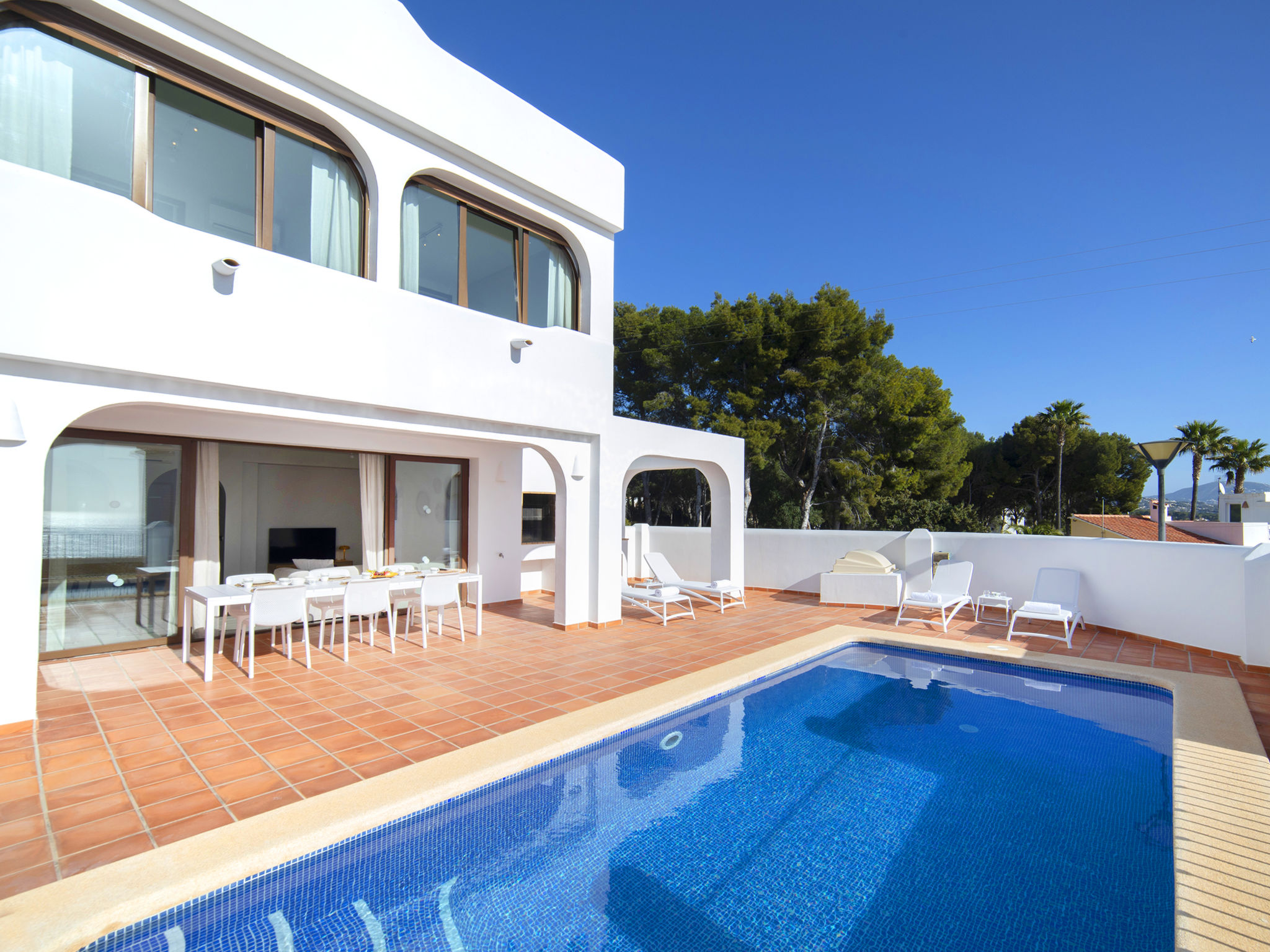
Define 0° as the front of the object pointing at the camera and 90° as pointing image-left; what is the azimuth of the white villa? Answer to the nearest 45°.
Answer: approximately 315°

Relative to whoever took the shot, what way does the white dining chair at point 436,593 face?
facing away from the viewer and to the left of the viewer

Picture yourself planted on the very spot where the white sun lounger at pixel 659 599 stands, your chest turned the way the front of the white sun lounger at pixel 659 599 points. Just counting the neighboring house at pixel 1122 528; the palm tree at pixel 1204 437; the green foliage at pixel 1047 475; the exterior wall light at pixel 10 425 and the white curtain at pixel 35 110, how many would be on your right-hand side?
2

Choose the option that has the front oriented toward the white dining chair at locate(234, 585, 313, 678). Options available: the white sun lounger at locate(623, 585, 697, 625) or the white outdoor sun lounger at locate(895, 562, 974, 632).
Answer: the white outdoor sun lounger

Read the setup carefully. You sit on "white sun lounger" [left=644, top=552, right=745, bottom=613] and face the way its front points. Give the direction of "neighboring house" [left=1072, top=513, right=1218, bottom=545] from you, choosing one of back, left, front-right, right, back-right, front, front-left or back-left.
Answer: left

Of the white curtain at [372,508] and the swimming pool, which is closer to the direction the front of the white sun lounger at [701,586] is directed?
the swimming pool

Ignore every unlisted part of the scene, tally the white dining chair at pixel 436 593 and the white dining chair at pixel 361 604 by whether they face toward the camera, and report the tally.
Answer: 0

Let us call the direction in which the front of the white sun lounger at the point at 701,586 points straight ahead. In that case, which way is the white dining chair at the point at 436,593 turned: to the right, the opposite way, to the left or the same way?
the opposite way

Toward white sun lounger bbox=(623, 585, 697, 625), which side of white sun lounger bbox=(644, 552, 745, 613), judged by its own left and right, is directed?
right

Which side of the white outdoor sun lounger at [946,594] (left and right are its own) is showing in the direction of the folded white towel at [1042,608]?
left

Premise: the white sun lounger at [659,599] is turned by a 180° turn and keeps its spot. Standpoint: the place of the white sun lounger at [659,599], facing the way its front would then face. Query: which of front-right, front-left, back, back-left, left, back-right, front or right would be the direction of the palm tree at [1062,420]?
right

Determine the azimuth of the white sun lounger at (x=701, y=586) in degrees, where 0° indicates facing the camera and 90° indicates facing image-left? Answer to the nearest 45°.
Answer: approximately 315°

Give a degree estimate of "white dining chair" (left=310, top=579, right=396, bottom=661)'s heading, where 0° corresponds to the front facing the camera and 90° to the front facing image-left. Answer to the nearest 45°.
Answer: approximately 135°
